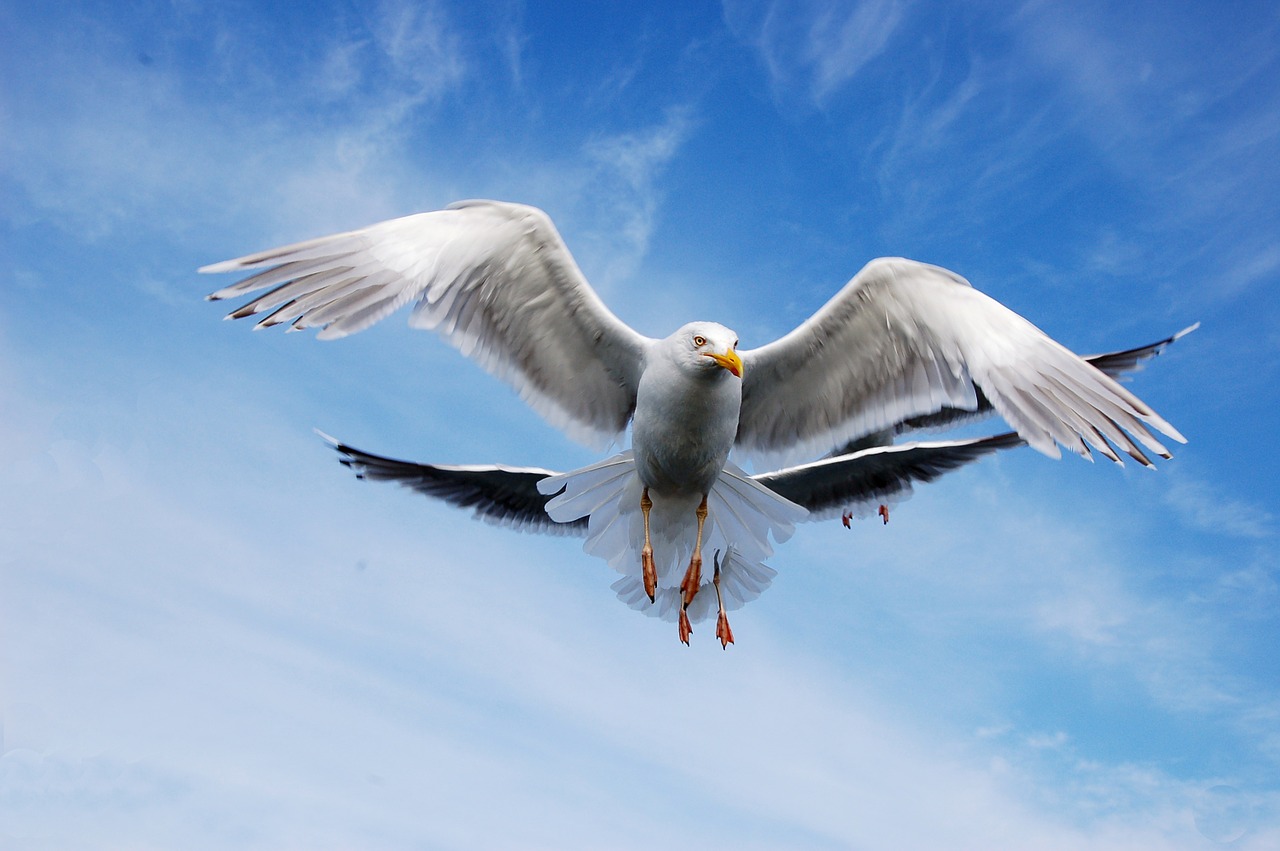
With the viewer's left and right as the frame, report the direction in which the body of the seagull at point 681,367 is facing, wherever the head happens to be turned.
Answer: facing the viewer
